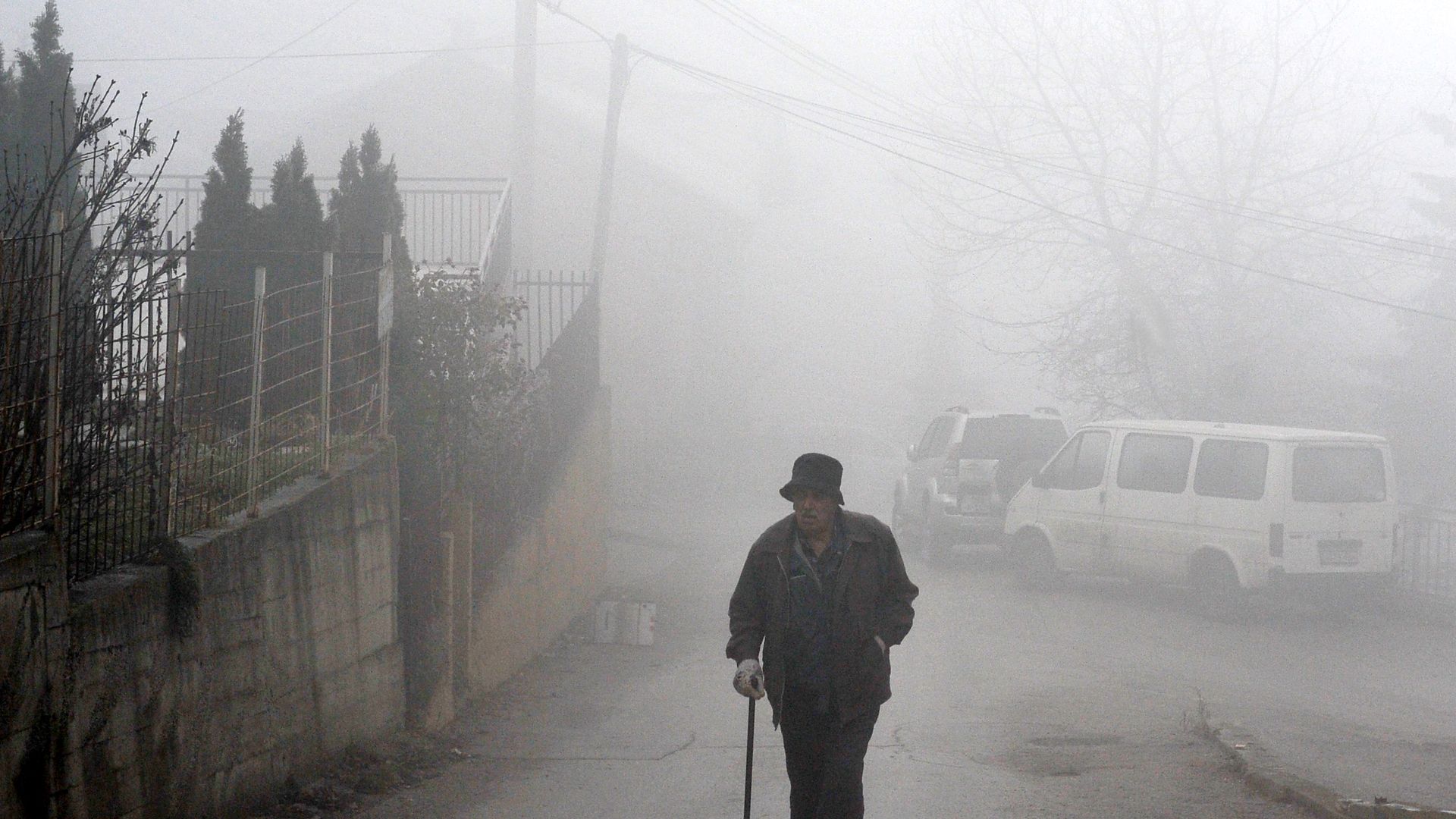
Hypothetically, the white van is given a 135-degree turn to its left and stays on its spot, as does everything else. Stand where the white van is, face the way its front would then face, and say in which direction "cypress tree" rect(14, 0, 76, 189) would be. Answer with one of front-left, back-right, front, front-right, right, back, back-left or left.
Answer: front-right

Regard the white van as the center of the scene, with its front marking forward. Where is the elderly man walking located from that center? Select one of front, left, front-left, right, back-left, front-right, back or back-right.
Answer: back-left

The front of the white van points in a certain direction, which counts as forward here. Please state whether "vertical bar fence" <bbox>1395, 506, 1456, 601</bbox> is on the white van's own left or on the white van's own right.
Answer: on the white van's own right

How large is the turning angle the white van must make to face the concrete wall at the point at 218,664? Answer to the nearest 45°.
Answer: approximately 135° to its left

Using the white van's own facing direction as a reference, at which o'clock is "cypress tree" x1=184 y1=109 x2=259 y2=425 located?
The cypress tree is roughly at 9 o'clock from the white van.

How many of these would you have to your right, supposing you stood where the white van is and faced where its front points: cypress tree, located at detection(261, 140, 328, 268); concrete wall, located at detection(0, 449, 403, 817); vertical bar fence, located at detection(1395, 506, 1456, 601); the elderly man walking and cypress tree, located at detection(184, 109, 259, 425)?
1

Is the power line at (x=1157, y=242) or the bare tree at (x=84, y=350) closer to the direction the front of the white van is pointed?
the power line

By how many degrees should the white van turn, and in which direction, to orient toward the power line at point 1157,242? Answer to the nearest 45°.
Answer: approximately 45° to its right

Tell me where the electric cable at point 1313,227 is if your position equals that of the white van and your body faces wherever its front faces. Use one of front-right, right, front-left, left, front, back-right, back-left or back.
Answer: front-right

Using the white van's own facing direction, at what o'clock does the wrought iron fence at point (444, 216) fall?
The wrought iron fence is roughly at 11 o'clock from the white van.

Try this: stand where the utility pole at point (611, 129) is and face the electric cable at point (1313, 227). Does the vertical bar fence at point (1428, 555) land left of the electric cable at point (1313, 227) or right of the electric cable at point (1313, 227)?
right

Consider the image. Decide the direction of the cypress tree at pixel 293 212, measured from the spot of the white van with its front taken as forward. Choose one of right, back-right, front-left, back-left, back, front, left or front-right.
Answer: left

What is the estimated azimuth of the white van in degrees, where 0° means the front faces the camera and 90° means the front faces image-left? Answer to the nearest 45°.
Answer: approximately 135°

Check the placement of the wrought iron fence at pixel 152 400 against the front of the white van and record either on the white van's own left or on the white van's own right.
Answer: on the white van's own left

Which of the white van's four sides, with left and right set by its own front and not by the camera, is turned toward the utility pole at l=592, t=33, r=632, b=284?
front
